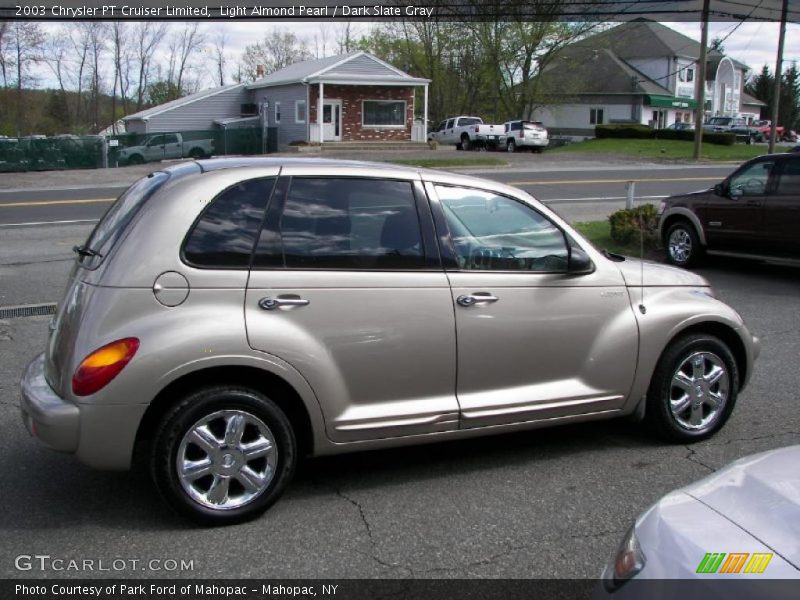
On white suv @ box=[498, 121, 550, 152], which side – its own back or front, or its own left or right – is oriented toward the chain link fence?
left

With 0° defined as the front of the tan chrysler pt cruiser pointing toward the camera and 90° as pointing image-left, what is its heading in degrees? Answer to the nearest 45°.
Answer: approximately 225°

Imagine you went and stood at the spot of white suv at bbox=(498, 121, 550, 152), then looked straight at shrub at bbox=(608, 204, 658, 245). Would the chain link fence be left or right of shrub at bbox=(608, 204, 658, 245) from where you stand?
right

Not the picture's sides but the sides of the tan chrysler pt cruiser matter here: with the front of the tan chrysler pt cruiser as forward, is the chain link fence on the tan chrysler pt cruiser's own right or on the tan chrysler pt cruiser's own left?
on the tan chrysler pt cruiser's own left

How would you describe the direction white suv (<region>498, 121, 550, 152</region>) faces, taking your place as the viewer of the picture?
facing away from the viewer and to the left of the viewer

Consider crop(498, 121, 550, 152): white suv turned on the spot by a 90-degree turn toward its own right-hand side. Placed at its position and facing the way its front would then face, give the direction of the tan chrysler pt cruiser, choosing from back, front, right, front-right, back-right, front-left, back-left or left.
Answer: back-right
